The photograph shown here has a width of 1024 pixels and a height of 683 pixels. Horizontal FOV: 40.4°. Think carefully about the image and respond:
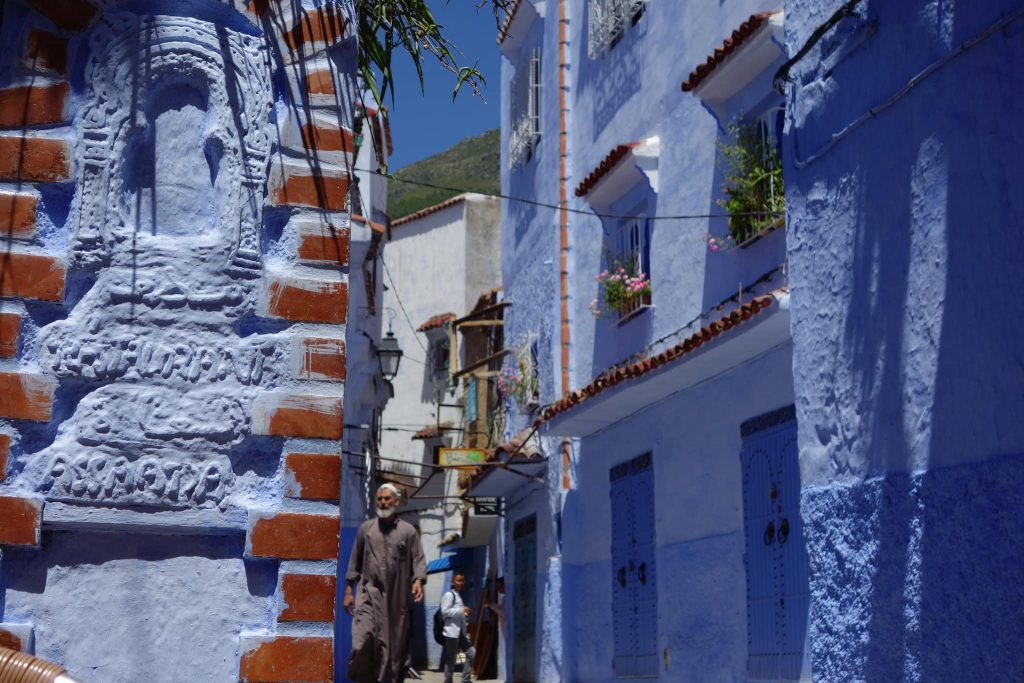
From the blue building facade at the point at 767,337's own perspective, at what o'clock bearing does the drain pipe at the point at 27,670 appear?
The drain pipe is roughly at 11 o'clock from the blue building facade.

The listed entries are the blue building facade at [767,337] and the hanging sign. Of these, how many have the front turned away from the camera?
0

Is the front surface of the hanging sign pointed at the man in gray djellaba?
yes

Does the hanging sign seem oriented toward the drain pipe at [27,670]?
yes

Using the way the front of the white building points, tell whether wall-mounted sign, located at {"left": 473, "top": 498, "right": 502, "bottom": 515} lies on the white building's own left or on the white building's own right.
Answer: on the white building's own left

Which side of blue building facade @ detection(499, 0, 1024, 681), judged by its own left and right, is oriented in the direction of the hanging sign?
right

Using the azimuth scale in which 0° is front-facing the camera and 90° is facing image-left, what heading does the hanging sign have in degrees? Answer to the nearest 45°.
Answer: approximately 0°

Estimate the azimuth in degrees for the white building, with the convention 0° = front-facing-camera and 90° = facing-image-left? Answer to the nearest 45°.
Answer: approximately 45°
